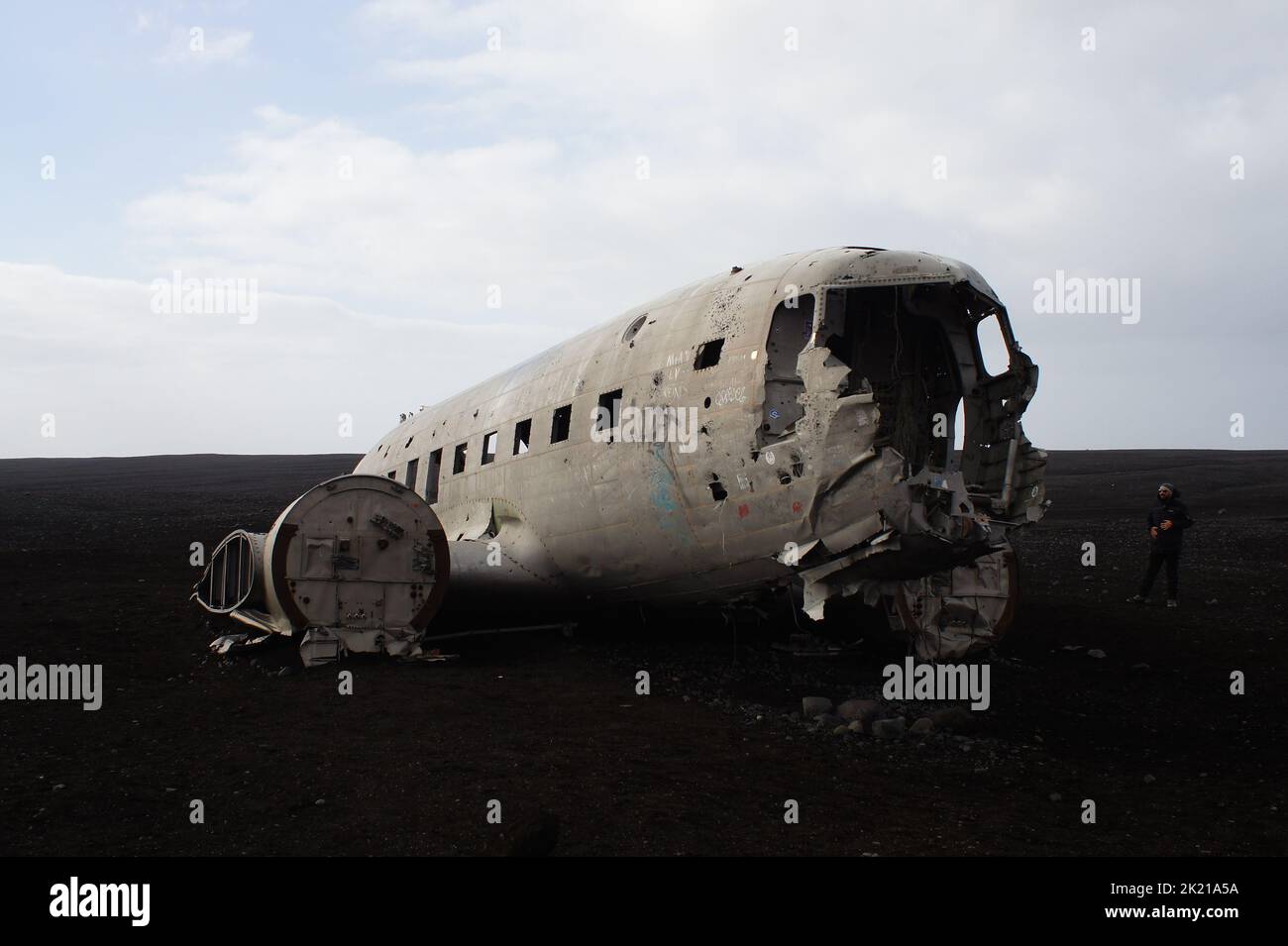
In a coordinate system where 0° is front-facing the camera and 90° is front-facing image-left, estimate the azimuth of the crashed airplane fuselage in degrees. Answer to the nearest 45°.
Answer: approximately 315°
